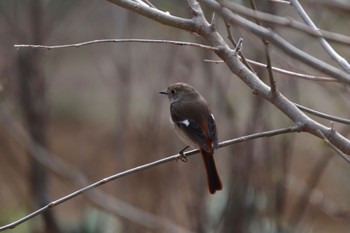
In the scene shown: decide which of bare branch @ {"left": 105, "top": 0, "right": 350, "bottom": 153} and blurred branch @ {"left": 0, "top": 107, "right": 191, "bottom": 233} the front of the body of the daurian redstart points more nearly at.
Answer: the blurred branch

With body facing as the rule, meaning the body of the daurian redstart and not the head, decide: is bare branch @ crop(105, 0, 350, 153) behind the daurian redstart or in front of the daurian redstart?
behind

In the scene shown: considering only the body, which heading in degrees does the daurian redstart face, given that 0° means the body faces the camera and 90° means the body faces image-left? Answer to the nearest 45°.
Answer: approximately 135°
